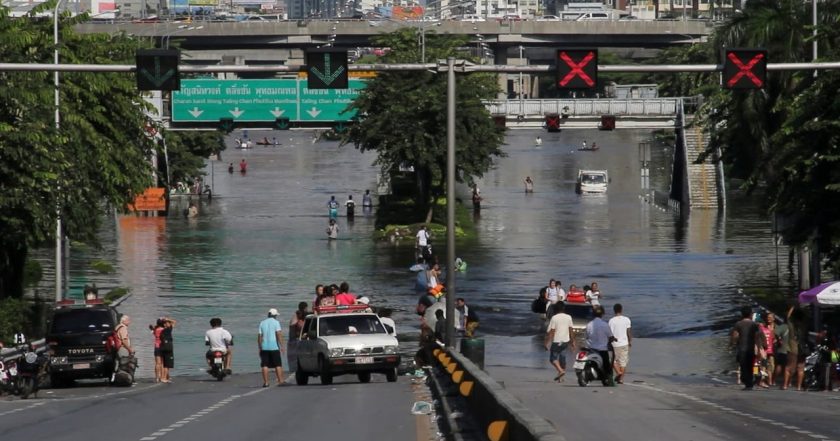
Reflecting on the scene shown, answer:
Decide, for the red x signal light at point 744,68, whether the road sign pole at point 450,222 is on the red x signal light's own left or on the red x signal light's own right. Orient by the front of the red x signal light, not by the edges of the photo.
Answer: on the red x signal light's own right
